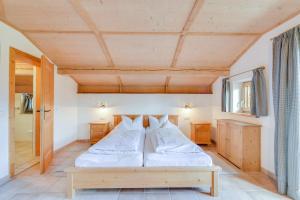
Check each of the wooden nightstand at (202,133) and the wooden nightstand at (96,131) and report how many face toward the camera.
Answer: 2

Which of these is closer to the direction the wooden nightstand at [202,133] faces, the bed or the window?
the bed

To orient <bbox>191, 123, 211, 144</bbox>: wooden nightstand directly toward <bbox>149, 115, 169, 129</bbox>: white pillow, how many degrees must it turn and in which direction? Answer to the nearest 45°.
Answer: approximately 90° to its right

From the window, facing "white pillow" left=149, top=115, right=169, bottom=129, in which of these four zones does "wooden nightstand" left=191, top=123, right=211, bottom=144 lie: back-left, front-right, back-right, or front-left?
front-right

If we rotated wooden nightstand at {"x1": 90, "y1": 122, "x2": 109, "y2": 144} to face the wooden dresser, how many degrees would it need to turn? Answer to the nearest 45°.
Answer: approximately 45° to its left

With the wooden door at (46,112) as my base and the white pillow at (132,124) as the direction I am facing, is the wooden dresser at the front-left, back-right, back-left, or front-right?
front-right

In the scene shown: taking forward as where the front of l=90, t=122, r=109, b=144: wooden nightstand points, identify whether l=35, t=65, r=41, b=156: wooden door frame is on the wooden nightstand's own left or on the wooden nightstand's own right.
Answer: on the wooden nightstand's own right

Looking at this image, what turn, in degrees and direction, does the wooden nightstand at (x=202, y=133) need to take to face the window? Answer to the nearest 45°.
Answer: approximately 45° to its left

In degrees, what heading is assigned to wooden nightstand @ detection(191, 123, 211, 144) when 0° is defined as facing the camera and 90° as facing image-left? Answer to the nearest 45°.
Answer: approximately 0°

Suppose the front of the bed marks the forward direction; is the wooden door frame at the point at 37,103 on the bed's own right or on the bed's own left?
on the bed's own right

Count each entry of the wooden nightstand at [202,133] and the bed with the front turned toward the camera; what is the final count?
2

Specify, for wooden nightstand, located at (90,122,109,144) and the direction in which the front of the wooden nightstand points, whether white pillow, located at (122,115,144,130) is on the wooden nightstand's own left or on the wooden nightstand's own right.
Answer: on the wooden nightstand's own left

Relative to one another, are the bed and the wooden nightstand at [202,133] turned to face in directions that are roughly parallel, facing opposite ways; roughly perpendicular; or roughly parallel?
roughly parallel

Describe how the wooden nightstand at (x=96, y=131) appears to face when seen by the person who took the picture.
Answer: facing the viewer

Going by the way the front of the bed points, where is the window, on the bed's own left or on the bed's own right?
on the bed's own left

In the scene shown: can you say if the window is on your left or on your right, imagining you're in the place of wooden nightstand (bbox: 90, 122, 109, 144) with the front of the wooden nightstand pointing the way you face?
on your left
